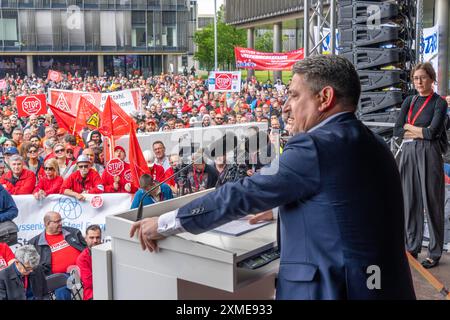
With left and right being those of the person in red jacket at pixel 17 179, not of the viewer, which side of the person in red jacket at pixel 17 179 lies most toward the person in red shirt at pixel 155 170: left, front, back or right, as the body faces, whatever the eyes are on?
left

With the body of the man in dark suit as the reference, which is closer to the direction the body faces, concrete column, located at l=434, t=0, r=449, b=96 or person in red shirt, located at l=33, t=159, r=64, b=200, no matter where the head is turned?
the person in red shirt

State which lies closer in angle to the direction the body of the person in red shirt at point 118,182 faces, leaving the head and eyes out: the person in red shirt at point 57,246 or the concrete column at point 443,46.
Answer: the person in red shirt

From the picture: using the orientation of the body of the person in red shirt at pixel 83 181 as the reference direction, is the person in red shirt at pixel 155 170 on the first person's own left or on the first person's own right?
on the first person's own left

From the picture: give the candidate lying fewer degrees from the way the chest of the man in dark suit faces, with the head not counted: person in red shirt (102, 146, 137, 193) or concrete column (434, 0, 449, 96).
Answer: the person in red shirt

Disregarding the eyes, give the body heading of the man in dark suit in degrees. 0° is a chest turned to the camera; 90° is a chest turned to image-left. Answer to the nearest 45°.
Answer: approximately 135°
